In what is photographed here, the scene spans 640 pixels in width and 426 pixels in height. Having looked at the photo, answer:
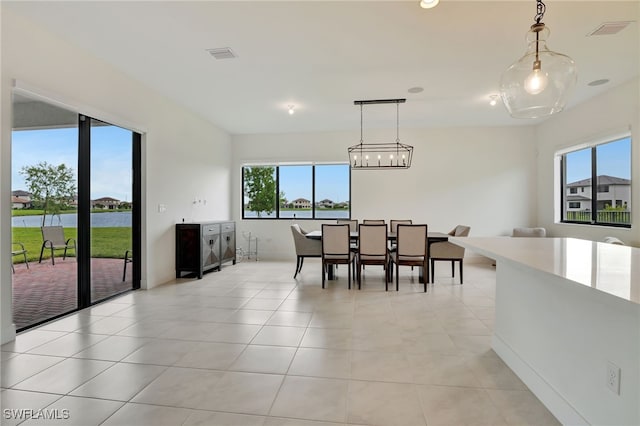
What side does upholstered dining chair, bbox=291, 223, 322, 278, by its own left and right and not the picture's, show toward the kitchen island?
right

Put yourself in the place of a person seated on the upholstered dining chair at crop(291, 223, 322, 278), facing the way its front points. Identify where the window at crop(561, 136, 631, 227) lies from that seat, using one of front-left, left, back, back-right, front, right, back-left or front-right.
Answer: front

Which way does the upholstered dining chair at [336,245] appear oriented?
away from the camera

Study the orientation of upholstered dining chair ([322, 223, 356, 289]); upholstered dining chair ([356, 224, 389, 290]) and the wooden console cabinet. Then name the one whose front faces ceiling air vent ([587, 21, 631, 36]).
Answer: the wooden console cabinet

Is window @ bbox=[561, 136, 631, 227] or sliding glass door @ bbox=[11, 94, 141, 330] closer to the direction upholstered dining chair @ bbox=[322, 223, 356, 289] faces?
the window

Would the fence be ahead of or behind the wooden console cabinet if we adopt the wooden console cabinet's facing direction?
ahead

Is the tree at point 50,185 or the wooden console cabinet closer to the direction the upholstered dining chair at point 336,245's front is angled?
the tree

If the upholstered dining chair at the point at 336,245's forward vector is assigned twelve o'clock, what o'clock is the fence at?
The fence is roughly at 3 o'clock from the upholstered dining chair.

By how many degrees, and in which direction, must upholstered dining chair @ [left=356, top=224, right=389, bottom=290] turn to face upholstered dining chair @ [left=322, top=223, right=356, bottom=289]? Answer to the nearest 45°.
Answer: approximately 90° to its left

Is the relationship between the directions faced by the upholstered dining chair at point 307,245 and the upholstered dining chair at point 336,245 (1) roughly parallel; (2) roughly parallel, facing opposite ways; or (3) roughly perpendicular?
roughly perpendicular

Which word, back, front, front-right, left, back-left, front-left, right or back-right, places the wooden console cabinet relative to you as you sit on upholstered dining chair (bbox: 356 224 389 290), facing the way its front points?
left

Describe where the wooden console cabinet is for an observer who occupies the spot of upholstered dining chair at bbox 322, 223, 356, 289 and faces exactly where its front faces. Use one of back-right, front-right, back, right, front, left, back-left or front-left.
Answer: left

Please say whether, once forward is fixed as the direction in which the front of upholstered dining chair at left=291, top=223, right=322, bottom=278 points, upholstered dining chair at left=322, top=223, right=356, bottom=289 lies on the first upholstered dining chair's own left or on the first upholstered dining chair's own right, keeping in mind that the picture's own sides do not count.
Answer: on the first upholstered dining chair's own right

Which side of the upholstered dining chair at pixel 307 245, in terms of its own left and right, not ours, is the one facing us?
right

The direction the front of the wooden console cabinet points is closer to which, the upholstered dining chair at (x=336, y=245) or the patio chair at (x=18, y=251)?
the upholstered dining chair

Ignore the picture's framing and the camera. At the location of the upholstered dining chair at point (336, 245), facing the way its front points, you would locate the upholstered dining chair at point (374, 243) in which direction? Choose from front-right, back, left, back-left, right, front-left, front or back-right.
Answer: right

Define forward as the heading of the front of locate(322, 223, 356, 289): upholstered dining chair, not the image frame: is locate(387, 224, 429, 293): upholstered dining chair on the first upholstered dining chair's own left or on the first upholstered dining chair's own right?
on the first upholstered dining chair's own right

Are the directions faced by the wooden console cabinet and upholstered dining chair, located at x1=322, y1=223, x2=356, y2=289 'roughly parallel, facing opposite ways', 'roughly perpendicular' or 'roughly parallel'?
roughly perpendicular

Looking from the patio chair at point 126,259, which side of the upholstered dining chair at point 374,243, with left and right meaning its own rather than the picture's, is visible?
left

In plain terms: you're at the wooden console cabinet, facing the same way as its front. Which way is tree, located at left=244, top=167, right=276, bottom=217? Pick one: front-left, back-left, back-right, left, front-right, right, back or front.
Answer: left
